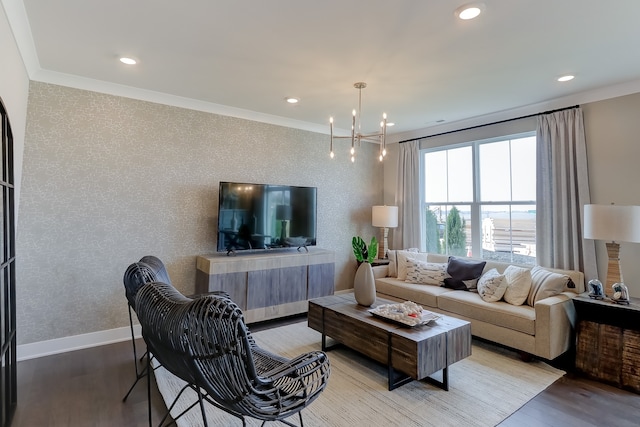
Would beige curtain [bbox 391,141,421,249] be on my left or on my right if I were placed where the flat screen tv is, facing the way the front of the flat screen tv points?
on my left

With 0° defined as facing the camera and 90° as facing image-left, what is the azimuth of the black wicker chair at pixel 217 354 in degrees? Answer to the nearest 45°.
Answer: approximately 225°

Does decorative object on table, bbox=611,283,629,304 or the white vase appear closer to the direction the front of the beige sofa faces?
the white vase

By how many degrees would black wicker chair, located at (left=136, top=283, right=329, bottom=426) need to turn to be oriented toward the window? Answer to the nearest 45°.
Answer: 0° — it already faces it

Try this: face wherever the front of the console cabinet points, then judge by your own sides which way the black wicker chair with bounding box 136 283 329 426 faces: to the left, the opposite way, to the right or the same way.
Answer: to the left

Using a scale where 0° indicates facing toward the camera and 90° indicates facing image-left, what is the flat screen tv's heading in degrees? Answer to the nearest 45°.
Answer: approximately 315°

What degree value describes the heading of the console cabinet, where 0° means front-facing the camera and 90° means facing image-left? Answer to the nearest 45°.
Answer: approximately 315°

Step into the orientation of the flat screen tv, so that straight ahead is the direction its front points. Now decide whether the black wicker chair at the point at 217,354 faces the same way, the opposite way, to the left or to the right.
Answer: to the left

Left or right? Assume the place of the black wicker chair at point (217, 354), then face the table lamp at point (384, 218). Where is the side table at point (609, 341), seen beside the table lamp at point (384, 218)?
right
